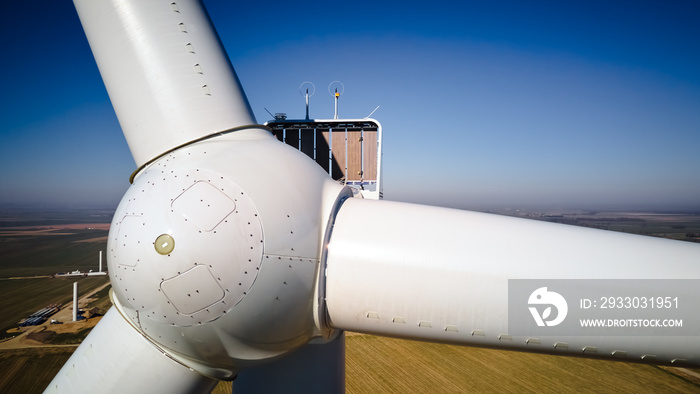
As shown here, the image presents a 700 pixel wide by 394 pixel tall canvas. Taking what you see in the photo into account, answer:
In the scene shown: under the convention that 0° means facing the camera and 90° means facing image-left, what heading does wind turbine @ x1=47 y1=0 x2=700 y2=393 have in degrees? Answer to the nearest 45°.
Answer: approximately 45°
